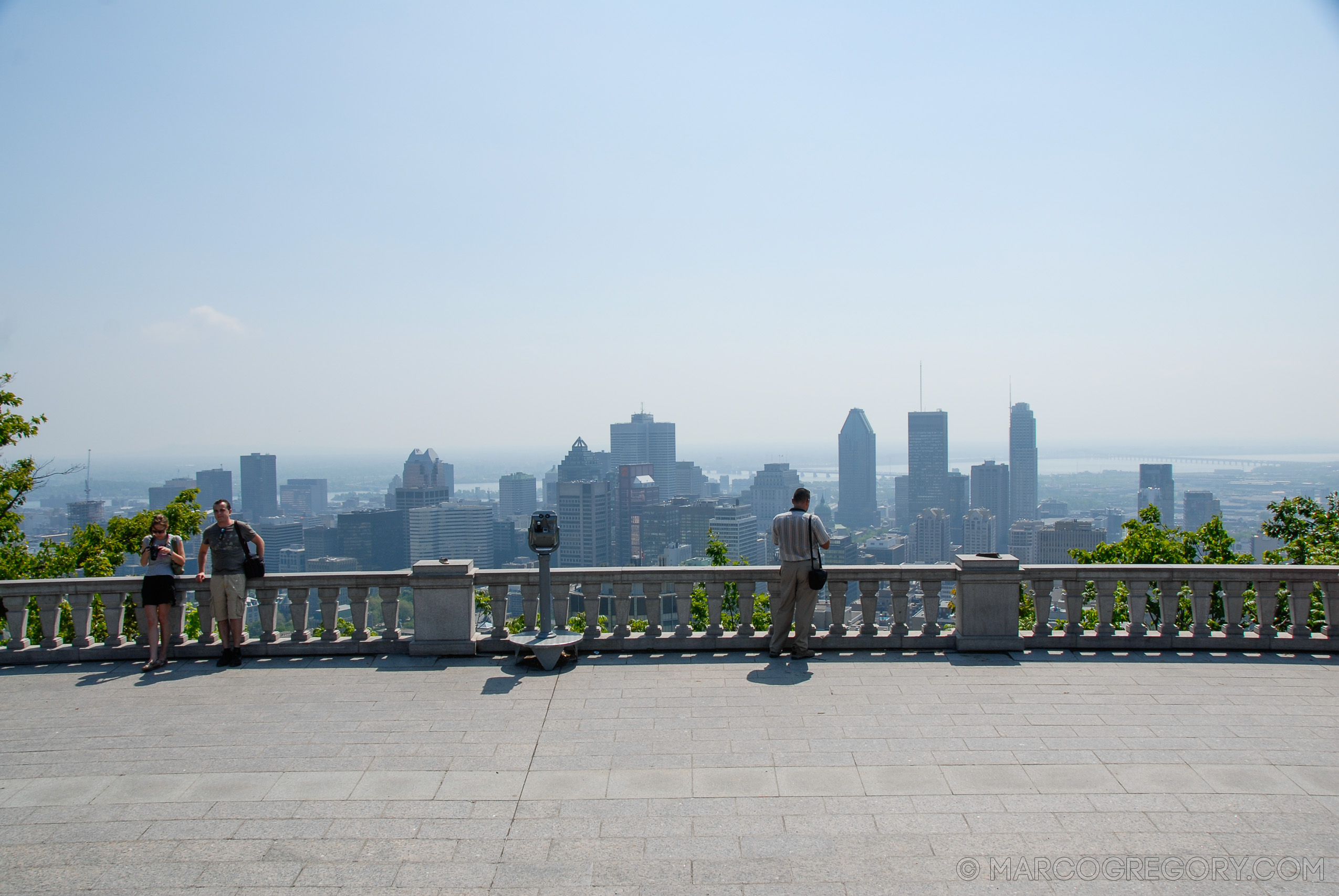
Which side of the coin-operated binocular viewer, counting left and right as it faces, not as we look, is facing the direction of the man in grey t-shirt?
left

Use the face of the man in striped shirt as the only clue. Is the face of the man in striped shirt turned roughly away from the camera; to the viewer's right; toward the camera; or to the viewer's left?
away from the camera

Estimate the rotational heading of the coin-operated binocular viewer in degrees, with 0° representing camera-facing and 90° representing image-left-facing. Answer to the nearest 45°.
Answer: approximately 180°

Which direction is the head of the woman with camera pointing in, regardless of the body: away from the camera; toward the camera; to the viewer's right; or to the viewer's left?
toward the camera

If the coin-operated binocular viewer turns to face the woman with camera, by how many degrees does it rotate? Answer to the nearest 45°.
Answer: approximately 90° to its left

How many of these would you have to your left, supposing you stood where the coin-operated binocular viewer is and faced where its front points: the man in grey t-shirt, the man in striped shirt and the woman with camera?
2
